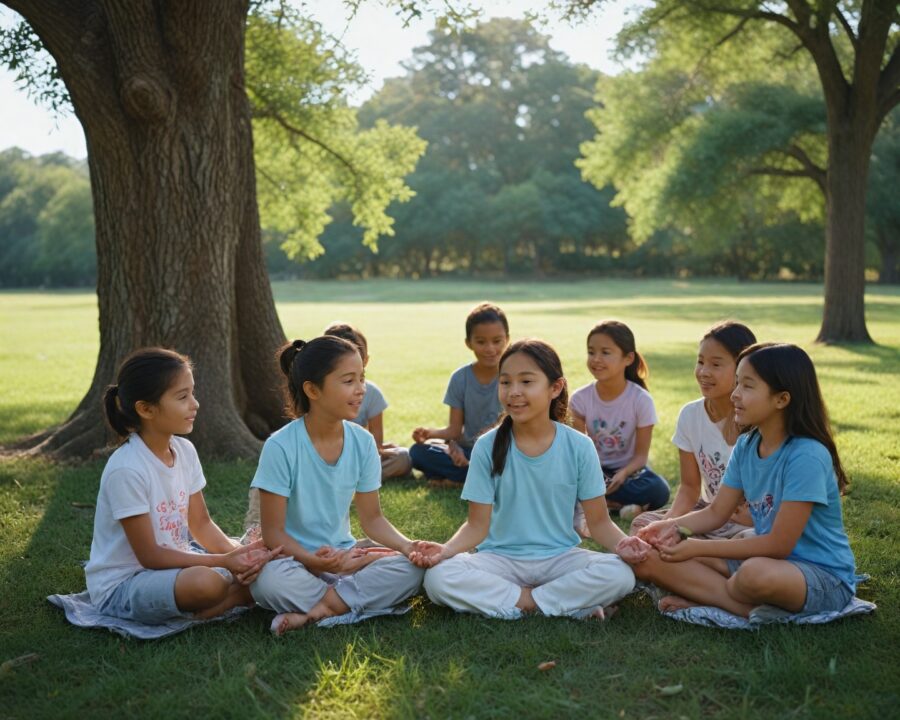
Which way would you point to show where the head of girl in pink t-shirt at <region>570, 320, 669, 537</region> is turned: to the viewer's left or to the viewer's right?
to the viewer's left

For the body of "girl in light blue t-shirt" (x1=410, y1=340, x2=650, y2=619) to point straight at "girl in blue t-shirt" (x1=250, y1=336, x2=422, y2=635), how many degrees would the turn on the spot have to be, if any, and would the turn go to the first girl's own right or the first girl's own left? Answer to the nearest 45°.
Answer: approximately 90° to the first girl's own right

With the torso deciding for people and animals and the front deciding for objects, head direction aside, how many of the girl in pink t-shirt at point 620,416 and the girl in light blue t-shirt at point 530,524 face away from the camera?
0

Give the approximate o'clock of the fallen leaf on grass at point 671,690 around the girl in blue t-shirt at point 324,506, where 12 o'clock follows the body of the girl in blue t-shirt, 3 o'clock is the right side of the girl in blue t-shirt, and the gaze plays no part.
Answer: The fallen leaf on grass is roughly at 12 o'clock from the girl in blue t-shirt.

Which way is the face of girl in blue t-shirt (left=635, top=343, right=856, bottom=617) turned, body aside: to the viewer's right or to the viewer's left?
to the viewer's left

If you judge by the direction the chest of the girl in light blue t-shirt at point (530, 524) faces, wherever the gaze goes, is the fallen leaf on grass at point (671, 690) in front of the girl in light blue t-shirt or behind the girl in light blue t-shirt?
in front

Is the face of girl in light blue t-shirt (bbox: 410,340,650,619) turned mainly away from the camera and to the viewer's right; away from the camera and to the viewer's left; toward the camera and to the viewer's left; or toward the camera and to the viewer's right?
toward the camera and to the viewer's left

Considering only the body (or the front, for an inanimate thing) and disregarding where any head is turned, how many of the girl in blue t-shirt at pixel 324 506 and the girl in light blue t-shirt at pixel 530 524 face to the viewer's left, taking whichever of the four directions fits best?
0

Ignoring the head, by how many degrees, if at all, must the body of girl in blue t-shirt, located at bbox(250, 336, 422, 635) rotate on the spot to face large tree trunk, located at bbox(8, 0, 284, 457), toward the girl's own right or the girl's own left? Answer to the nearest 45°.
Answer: approximately 135° to the girl's own left

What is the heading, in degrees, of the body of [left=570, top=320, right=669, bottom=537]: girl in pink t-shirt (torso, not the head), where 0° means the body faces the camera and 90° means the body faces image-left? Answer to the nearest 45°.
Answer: approximately 45°

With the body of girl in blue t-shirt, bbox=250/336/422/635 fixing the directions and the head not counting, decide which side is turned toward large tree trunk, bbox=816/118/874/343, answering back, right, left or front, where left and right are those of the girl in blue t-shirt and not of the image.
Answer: left

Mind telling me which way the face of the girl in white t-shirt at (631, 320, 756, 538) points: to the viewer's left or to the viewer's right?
to the viewer's left

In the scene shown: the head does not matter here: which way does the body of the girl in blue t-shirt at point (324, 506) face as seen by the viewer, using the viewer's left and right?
facing the viewer and to the right of the viewer

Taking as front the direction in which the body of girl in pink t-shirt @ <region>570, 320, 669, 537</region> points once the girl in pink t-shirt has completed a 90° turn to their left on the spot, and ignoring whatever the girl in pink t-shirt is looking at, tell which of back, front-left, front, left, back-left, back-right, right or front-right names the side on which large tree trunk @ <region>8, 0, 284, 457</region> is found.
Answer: back-right

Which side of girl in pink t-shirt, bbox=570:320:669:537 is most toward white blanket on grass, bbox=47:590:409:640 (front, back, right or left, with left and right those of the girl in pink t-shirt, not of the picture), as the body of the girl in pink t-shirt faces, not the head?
front

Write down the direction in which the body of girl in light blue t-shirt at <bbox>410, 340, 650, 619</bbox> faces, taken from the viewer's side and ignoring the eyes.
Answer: toward the camera

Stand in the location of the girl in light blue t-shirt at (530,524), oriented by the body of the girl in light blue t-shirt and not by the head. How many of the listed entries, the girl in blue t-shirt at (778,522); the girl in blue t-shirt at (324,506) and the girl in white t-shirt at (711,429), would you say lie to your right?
1

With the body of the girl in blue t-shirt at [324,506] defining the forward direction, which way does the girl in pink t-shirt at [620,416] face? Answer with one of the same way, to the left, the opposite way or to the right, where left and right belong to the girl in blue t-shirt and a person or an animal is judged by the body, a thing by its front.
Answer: to the right
